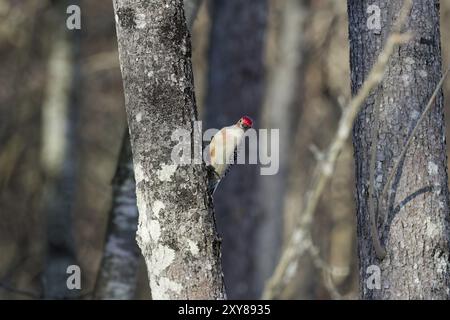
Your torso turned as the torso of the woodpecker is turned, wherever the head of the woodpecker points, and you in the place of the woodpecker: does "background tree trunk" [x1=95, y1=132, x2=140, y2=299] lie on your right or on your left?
on your right

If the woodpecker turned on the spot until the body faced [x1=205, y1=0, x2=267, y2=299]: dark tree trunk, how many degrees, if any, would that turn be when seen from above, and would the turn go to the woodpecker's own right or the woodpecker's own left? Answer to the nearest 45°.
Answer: approximately 135° to the woodpecker's own left

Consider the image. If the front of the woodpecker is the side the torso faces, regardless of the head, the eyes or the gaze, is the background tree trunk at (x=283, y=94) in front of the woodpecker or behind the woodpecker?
behind

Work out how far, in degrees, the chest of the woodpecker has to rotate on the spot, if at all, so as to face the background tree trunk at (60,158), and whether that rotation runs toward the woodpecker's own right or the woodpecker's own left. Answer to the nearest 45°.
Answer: approximately 90° to the woodpecker's own right
